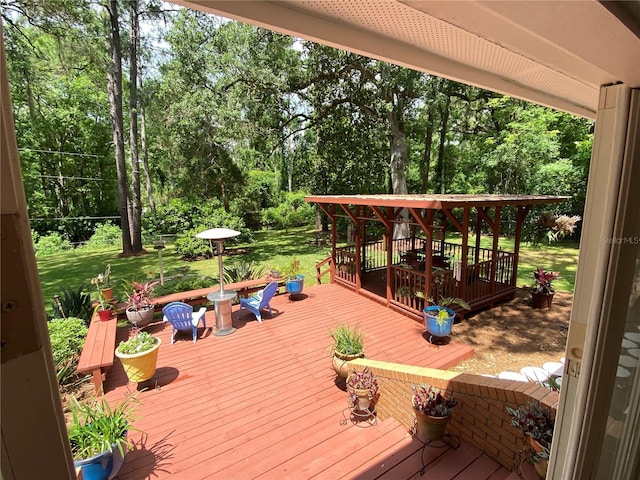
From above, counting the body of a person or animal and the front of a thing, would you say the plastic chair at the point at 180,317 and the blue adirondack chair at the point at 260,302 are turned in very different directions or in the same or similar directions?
very different directions

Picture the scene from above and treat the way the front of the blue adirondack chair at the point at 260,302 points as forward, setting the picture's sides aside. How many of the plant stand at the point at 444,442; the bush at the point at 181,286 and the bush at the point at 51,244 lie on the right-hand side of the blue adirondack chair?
2

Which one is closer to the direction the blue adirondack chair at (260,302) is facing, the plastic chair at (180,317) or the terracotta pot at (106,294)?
the plastic chair

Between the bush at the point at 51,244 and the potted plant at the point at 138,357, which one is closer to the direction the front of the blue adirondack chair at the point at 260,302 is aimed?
the potted plant

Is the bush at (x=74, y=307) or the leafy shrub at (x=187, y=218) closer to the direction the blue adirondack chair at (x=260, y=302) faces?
the bush

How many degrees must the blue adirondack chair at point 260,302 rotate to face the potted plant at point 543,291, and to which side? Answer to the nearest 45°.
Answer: approximately 135° to its left

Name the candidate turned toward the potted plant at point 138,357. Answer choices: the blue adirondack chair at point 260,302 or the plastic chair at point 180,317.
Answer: the blue adirondack chair

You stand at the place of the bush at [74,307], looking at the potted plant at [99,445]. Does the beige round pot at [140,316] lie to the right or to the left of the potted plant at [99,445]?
left

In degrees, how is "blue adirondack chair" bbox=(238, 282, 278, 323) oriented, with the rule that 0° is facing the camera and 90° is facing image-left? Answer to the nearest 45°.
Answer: approximately 45°

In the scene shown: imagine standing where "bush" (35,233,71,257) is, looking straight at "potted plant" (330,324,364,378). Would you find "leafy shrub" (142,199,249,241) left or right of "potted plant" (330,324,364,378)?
left

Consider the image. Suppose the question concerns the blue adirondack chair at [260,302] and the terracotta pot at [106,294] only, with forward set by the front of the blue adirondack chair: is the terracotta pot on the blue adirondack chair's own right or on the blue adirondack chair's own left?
on the blue adirondack chair's own right

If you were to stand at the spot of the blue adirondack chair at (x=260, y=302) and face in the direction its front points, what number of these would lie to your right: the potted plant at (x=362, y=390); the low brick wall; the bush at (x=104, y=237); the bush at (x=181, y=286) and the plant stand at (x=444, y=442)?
2
